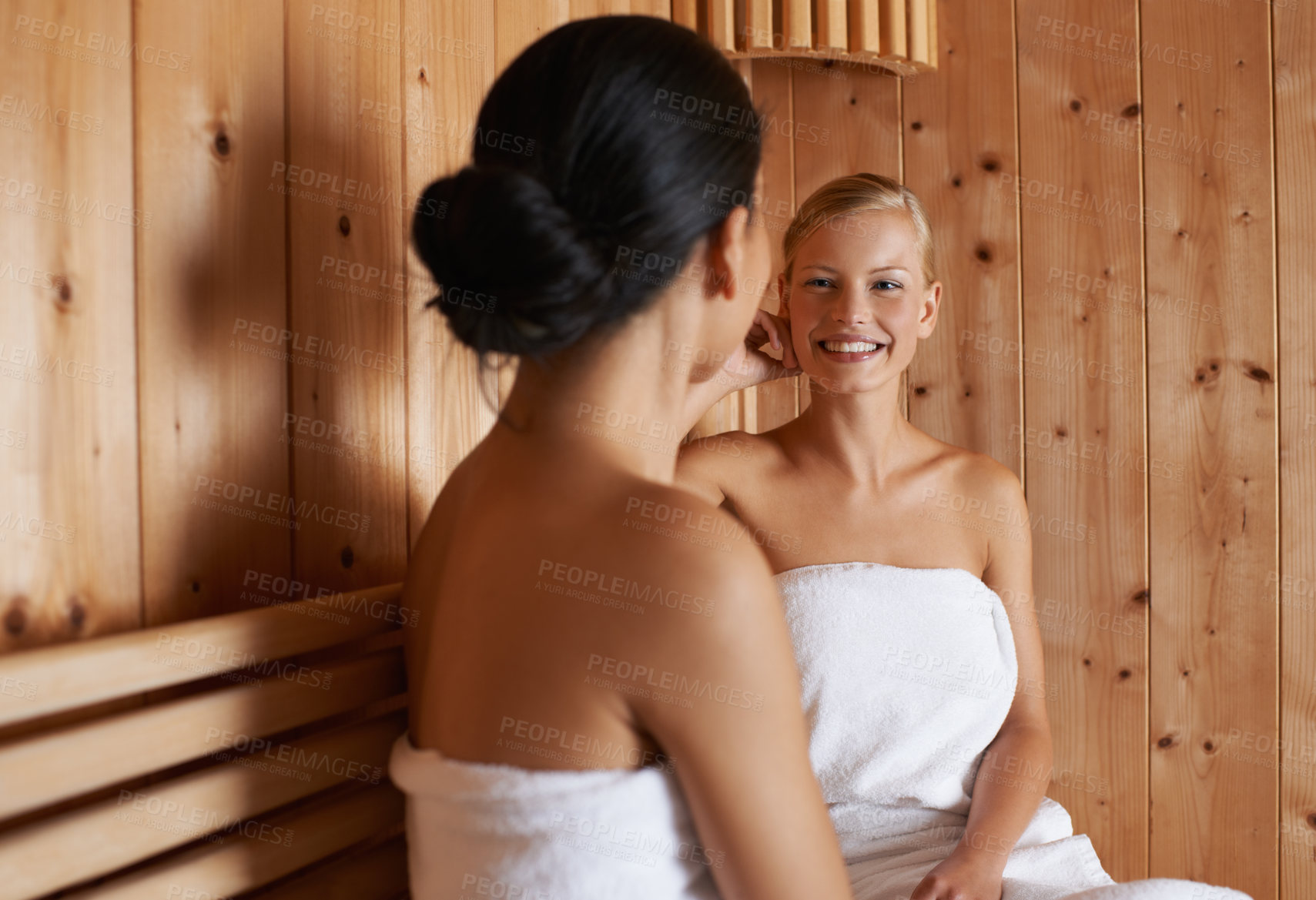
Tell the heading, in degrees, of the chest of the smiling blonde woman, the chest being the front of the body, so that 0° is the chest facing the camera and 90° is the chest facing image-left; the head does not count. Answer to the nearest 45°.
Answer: approximately 0°

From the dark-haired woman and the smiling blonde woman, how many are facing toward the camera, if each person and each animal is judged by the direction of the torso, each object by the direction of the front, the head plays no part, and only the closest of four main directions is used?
1

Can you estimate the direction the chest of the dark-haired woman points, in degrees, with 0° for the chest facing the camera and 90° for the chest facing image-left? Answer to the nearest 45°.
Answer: approximately 225°

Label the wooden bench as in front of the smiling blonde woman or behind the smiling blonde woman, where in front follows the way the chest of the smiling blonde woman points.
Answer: in front

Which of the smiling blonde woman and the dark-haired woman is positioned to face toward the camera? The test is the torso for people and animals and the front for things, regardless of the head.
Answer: the smiling blonde woman

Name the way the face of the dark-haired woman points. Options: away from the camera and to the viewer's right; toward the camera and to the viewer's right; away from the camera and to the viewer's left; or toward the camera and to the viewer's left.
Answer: away from the camera and to the viewer's right

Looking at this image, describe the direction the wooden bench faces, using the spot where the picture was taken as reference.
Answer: facing the viewer and to the right of the viewer

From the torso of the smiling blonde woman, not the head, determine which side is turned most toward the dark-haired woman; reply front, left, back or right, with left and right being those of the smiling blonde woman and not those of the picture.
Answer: front
